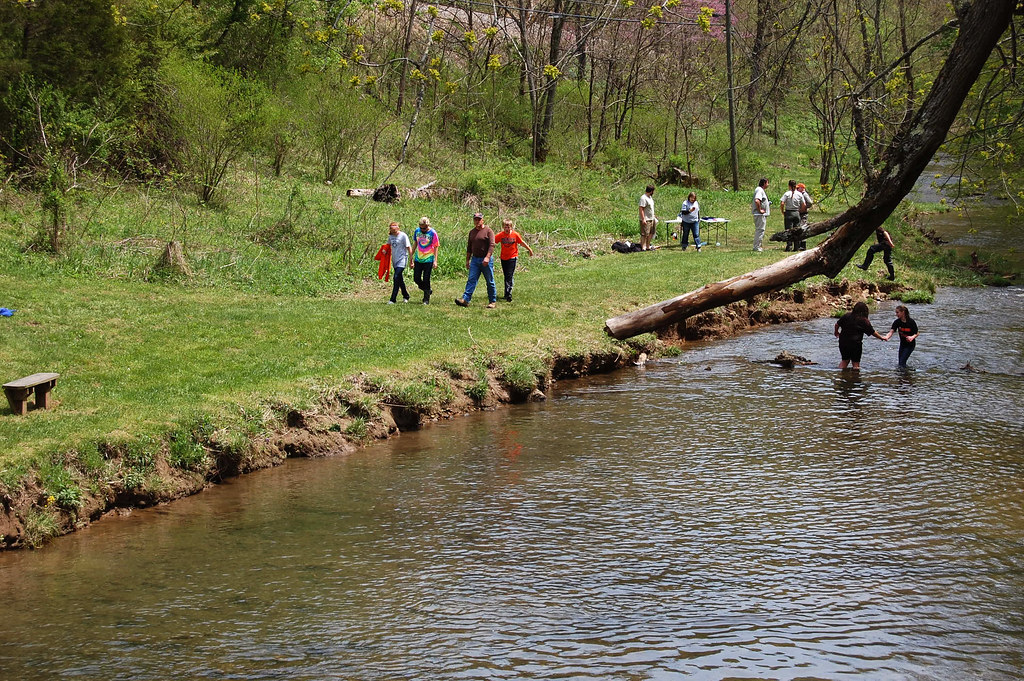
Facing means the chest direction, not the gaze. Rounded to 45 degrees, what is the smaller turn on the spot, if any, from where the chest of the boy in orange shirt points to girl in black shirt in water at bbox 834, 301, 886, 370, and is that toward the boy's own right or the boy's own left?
approximately 45° to the boy's own left

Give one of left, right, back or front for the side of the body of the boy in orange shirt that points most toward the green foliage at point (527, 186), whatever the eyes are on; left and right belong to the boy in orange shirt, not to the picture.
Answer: back

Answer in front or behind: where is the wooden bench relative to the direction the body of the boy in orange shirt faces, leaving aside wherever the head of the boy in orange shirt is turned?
in front

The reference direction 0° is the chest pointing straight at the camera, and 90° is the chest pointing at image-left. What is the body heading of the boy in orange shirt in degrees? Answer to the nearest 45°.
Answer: approximately 0°

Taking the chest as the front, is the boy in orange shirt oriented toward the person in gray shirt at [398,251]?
no

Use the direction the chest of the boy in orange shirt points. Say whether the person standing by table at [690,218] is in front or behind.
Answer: behind

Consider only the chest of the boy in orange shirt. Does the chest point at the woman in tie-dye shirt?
no

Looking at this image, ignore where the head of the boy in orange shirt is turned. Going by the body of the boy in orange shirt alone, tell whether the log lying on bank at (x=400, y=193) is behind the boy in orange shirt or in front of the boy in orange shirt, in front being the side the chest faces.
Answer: behind

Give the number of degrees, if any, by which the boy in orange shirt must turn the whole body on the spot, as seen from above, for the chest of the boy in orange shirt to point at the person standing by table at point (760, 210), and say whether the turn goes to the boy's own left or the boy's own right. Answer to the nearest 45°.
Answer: approximately 135° to the boy's own left

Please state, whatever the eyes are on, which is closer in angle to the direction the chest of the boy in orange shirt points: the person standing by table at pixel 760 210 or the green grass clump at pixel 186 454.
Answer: the green grass clump
